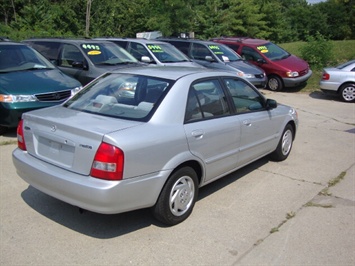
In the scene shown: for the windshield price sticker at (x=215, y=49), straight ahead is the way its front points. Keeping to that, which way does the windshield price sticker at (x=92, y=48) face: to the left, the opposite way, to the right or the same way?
the same way

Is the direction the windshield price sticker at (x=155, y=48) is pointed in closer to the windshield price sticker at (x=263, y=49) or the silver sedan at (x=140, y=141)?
the silver sedan

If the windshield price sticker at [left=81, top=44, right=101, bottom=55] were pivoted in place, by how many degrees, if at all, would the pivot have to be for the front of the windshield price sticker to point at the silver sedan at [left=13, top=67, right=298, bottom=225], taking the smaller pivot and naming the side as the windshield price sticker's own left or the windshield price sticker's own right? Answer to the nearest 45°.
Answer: approximately 45° to the windshield price sticker's own right

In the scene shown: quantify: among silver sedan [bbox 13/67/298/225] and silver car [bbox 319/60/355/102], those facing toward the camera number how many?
0

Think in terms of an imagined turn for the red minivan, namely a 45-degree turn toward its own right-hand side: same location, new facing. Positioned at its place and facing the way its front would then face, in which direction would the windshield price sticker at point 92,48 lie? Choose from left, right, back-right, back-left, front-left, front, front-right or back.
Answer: front-right

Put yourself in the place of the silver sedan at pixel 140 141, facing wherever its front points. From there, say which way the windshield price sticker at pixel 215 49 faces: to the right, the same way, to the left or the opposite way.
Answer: to the right

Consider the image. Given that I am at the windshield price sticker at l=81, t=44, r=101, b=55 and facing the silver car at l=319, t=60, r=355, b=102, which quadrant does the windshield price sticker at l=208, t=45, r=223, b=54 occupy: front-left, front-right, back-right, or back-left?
front-left

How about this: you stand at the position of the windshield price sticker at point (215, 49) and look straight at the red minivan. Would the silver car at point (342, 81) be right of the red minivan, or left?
right

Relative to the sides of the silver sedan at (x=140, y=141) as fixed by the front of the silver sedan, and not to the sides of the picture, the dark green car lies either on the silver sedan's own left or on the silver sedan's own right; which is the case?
on the silver sedan's own left

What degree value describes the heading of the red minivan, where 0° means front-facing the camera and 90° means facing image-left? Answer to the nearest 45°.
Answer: approximately 315°

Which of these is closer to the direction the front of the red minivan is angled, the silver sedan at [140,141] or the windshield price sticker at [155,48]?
the silver sedan

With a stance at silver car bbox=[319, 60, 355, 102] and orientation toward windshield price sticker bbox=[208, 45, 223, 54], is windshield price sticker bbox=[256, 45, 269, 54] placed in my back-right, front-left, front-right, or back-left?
front-right

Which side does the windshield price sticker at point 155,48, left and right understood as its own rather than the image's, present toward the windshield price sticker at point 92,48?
right

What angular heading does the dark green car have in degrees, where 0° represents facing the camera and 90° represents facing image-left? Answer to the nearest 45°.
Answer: approximately 315°

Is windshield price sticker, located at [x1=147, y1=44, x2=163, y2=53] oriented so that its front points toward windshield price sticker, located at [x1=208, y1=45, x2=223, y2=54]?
no

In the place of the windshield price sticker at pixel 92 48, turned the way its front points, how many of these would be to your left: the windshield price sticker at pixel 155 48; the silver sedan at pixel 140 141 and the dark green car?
1

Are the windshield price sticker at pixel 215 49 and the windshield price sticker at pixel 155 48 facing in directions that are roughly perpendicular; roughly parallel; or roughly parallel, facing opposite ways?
roughly parallel

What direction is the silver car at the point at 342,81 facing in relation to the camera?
to the viewer's right

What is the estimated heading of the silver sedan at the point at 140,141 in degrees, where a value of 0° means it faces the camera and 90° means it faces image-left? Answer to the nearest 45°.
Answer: approximately 225°

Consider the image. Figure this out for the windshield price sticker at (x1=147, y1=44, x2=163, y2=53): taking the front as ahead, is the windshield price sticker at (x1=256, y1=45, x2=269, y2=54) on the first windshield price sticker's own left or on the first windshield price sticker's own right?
on the first windshield price sticker's own left

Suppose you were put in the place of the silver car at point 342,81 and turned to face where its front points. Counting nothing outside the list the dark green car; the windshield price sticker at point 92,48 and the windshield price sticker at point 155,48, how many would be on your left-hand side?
0

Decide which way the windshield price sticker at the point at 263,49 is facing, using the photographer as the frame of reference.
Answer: facing the viewer and to the right of the viewer

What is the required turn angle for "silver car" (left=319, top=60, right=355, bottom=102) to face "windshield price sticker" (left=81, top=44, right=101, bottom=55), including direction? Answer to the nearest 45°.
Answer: approximately 135° to its right
